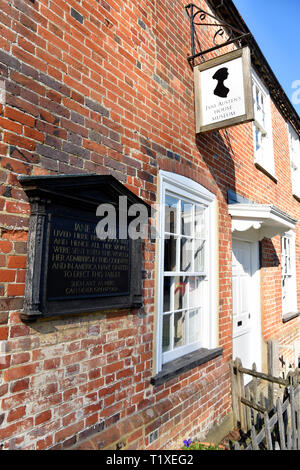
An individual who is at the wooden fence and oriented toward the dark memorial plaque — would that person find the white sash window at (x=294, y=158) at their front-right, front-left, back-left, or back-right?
back-right

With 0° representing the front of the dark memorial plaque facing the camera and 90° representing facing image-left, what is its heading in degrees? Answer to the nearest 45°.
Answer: approximately 315°

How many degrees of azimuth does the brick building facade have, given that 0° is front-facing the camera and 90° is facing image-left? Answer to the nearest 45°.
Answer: approximately 315°

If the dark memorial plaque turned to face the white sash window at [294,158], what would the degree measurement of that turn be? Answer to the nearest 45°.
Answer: approximately 90° to its left

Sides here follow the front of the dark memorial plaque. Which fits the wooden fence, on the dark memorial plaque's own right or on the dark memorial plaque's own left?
on the dark memorial plaque's own left

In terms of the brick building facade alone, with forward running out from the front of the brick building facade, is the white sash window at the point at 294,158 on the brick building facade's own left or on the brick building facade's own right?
on the brick building facade's own left
